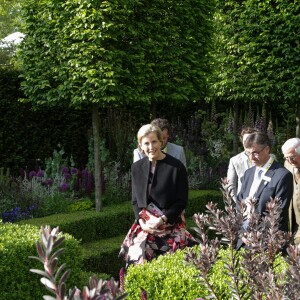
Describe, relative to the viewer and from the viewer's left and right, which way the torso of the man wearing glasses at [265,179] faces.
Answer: facing the viewer and to the left of the viewer

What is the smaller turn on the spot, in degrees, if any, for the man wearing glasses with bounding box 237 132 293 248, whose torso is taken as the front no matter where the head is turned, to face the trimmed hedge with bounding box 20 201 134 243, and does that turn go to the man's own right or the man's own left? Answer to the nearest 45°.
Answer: approximately 90° to the man's own right

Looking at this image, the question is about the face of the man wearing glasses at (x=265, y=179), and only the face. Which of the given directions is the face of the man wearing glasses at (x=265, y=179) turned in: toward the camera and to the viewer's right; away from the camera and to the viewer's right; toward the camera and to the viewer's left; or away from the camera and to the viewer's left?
toward the camera and to the viewer's left

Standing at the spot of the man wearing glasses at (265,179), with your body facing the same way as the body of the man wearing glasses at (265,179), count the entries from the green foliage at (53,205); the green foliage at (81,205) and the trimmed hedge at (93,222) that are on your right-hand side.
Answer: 3

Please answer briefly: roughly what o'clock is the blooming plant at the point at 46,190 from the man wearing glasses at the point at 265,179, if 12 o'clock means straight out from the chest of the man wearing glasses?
The blooming plant is roughly at 3 o'clock from the man wearing glasses.

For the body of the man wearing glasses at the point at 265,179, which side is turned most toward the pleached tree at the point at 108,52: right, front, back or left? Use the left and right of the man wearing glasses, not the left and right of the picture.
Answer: right

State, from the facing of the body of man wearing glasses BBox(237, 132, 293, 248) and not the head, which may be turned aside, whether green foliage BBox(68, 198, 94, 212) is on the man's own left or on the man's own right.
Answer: on the man's own right

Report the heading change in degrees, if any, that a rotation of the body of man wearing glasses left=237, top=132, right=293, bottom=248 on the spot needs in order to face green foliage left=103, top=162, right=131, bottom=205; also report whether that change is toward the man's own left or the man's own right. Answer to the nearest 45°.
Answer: approximately 90° to the man's own right

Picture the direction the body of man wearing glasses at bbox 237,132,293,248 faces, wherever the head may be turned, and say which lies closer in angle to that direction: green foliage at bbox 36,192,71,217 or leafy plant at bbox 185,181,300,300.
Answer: the leafy plant

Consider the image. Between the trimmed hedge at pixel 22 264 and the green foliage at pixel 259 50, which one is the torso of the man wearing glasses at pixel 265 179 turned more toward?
the trimmed hedge

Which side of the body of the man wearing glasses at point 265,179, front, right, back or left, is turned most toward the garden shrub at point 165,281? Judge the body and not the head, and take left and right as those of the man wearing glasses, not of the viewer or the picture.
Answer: front

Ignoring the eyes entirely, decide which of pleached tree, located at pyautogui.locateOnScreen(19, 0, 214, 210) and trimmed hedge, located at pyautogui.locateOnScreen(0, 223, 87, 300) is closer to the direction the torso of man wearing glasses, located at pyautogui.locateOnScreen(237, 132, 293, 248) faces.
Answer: the trimmed hedge

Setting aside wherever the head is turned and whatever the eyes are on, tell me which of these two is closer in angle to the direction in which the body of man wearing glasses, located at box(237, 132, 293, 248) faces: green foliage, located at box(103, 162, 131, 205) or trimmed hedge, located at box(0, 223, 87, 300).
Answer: the trimmed hedge

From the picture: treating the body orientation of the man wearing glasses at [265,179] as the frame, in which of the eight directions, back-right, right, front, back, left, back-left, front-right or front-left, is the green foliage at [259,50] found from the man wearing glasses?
back-right

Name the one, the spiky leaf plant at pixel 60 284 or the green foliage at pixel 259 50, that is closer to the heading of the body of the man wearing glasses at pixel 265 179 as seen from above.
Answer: the spiky leaf plant
